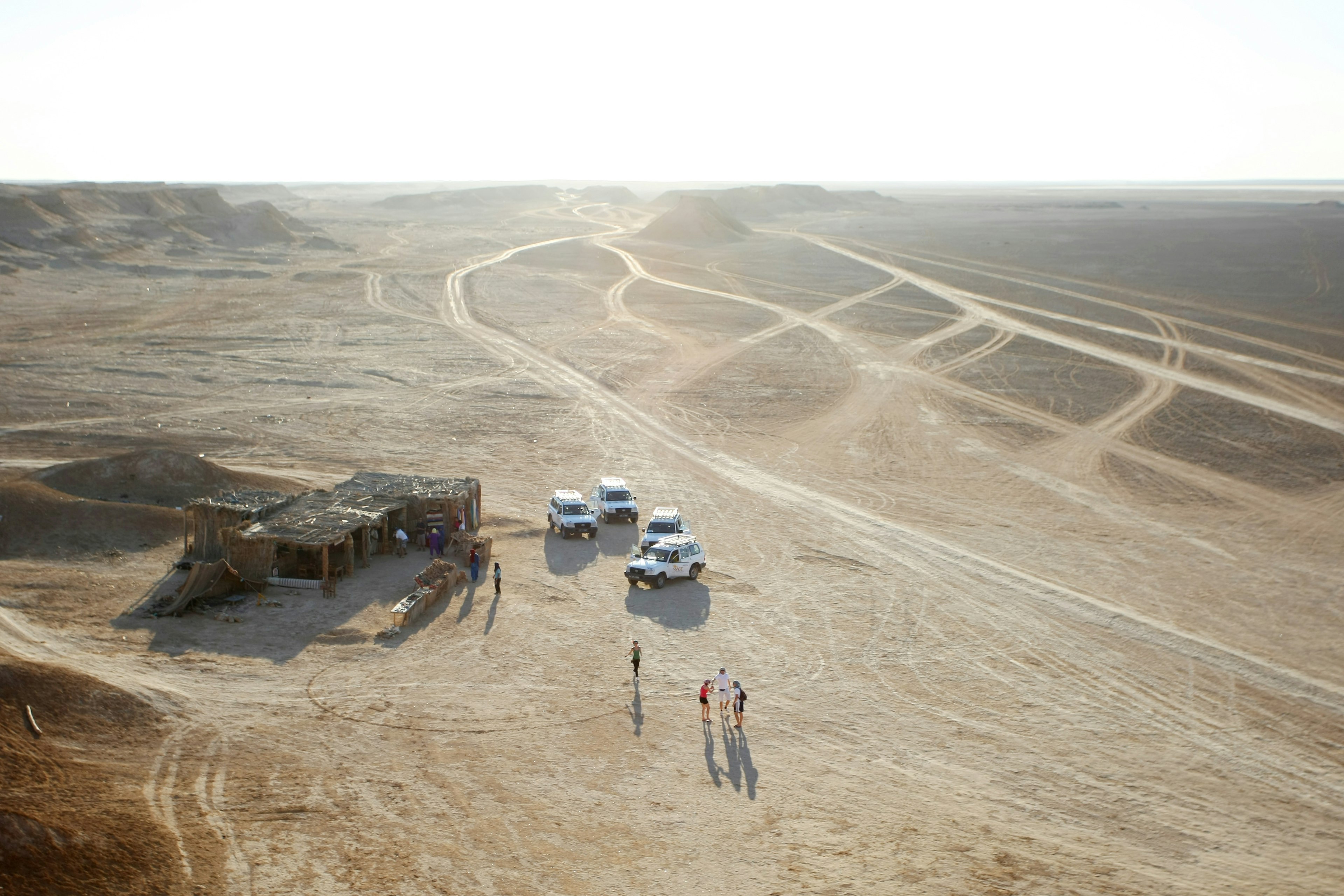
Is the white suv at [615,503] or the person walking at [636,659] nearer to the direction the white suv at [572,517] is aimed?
the person walking

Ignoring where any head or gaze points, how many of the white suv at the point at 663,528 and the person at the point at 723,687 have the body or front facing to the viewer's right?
0

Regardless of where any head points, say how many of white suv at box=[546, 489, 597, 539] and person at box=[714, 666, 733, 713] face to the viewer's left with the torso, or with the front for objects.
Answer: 0

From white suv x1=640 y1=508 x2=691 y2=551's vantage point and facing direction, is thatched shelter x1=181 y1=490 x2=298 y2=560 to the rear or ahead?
ahead

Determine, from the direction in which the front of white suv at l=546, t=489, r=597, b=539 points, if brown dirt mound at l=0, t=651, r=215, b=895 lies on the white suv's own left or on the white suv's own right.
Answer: on the white suv's own right

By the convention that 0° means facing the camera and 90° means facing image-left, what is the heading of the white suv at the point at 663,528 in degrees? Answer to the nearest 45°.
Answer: approximately 45°

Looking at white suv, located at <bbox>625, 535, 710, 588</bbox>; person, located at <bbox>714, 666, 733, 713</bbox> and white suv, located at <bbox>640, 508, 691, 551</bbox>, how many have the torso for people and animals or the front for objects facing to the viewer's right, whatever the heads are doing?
0

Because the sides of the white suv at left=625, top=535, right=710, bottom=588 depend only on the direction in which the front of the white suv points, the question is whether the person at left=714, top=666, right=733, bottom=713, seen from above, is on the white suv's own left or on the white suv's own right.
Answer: on the white suv's own left

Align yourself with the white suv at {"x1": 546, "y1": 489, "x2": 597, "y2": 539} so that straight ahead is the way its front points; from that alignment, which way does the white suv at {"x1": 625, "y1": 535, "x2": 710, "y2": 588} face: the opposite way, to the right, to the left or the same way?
to the right

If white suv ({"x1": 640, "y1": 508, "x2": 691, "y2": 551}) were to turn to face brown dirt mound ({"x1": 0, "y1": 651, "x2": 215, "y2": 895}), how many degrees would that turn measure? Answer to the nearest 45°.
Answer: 0° — it already faces it

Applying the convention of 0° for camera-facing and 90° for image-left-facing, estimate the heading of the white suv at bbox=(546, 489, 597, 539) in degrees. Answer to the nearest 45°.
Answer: approximately 315°
